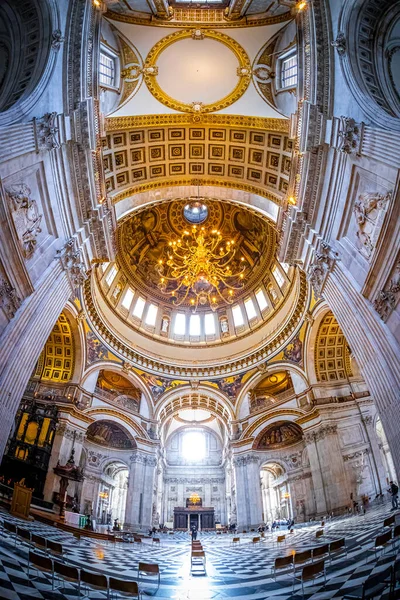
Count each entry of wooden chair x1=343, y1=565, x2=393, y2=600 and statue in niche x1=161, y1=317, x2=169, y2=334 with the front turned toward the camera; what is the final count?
1

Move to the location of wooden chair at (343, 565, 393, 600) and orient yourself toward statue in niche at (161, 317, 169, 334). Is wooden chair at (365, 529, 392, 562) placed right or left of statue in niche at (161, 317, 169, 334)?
right

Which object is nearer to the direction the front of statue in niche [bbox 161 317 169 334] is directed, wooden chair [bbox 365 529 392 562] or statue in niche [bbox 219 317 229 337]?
the wooden chair

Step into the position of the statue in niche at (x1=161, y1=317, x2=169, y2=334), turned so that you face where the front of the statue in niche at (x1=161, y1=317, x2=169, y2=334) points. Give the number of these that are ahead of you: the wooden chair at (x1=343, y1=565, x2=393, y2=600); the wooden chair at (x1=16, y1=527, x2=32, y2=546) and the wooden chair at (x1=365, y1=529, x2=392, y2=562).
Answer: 3

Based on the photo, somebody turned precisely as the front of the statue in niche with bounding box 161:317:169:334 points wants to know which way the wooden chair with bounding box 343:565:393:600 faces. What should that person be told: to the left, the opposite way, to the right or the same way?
the opposite way

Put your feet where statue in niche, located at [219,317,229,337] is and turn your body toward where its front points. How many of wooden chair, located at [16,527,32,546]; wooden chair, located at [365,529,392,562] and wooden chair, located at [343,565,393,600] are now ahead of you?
3

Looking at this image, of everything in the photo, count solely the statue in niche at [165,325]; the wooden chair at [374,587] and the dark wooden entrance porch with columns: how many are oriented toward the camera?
2

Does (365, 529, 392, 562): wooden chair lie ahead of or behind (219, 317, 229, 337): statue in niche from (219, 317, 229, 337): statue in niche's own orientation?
ahead

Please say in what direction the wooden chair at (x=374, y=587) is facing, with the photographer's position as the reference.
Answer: facing away from the viewer and to the left of the viewer

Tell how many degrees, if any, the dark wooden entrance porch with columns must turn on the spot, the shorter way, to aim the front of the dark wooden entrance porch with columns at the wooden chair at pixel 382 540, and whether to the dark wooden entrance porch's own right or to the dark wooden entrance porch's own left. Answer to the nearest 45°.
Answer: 0° — it already faces it

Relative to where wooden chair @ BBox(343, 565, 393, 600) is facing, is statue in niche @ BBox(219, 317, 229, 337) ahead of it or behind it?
ahead

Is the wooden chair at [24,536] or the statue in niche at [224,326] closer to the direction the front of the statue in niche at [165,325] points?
the wooden chair

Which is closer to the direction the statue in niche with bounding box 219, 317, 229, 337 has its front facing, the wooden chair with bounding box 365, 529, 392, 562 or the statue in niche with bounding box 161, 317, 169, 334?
the wooden chair
